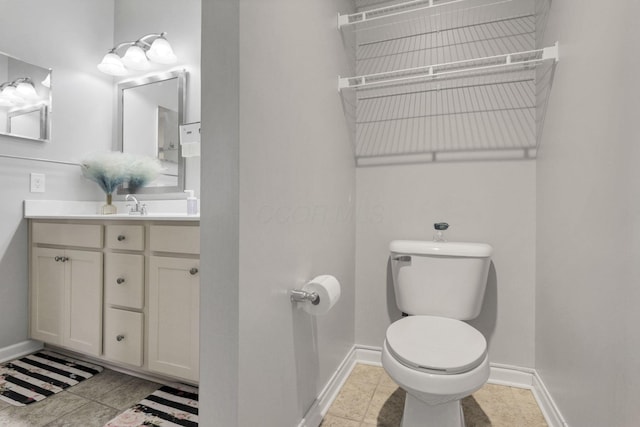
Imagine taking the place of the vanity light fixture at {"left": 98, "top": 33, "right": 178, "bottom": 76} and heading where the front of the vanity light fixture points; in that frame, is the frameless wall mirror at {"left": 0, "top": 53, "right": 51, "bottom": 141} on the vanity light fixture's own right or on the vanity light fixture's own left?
on the vanity light fixture's own right

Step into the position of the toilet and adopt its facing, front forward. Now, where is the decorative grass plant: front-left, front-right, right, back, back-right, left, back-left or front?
right

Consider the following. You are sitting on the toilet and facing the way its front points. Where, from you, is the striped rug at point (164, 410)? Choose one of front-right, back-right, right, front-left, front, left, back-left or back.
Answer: right

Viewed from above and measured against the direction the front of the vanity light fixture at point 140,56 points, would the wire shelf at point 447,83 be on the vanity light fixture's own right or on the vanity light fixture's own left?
on the vanity light fixture's own left

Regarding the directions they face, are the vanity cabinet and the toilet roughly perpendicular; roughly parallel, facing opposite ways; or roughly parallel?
roughly parallel

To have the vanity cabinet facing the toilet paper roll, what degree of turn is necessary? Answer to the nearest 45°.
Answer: approximately 90° to its left

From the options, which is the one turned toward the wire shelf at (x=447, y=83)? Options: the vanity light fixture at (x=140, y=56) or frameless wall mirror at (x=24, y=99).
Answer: the frameless wall mirror

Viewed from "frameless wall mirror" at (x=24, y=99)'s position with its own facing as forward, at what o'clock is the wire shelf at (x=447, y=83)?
The wire shelf is roughly at 12 o'clock from the frameless wall mirror.

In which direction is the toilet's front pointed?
toward the camera

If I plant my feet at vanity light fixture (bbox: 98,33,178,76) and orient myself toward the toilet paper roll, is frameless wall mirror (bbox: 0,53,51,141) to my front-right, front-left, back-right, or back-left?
back-right

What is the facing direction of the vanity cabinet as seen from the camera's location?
facing the viewer and to the left of the viewer
